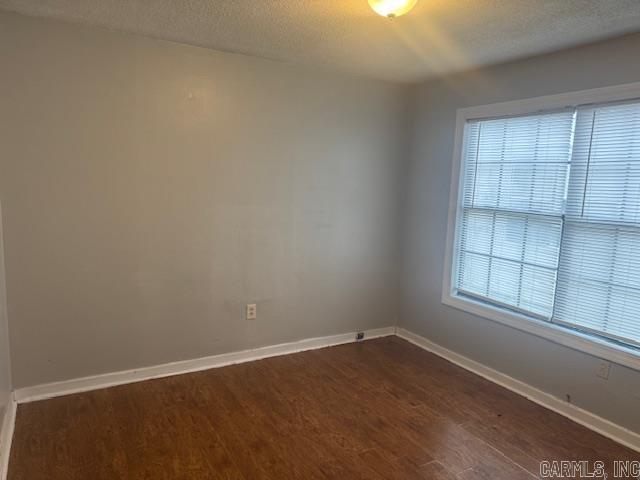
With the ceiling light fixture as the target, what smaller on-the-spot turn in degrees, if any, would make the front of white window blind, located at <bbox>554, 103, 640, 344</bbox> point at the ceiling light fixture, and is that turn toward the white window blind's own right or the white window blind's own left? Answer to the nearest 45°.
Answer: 0° — it already faces it

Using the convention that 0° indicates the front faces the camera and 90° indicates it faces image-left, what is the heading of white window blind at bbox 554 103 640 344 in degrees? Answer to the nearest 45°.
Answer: approximately 45°
